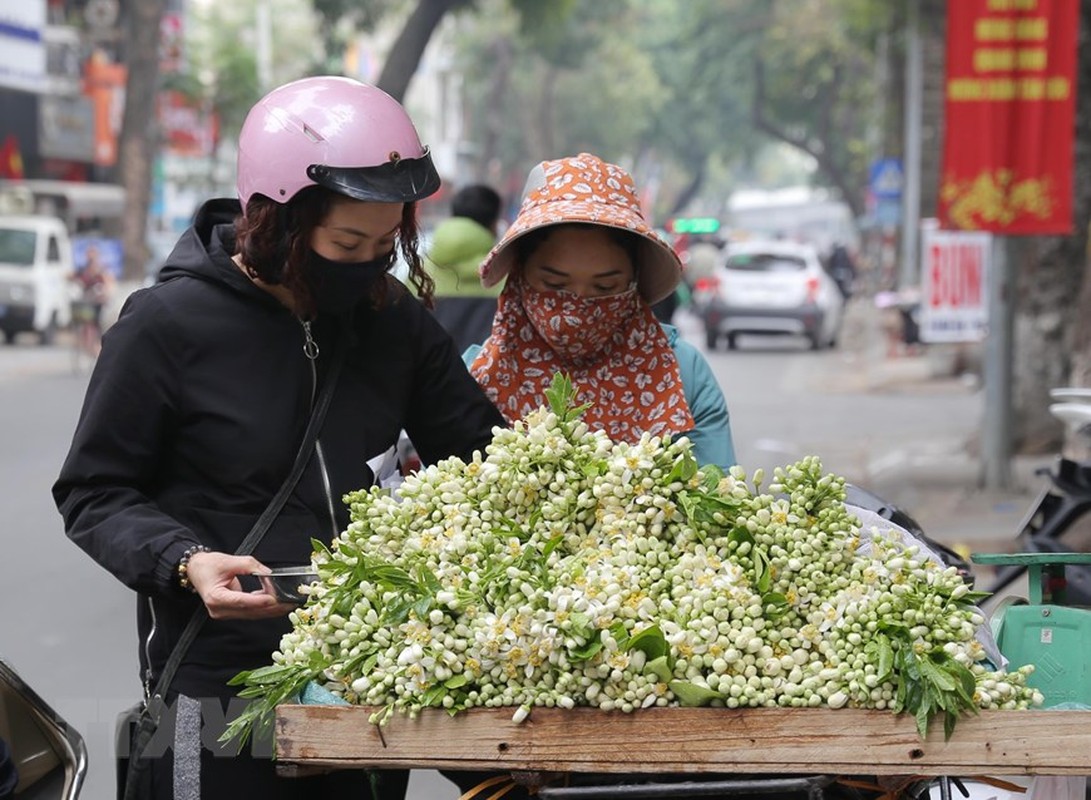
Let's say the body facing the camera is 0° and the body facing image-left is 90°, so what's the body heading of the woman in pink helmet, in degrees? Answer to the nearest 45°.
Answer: approximately 315°

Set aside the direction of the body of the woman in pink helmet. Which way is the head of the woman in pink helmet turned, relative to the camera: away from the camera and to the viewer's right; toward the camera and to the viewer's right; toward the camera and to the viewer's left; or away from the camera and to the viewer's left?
toward the camera and to the viewer's right

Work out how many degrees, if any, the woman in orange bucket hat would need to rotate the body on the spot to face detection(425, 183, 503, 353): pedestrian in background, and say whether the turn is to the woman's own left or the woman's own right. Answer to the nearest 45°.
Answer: approximately 180°

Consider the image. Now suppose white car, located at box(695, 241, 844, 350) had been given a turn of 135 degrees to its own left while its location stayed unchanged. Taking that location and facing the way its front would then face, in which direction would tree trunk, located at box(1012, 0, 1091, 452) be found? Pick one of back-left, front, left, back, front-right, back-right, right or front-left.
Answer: front-left

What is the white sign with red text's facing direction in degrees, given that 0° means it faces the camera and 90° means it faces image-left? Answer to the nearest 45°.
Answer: approximately 0°

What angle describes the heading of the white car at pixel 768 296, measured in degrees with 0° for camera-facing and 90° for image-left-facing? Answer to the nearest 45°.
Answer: approximately 180°

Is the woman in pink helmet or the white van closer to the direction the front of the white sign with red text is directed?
the woman in pink helmet

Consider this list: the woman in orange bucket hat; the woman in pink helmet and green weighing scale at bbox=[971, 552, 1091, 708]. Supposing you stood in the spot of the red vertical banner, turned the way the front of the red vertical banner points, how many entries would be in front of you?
3

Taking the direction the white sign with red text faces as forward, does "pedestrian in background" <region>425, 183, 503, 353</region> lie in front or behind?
in front

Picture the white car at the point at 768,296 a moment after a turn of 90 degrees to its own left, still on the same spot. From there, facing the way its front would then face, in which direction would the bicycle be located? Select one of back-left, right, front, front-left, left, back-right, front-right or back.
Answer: front-left

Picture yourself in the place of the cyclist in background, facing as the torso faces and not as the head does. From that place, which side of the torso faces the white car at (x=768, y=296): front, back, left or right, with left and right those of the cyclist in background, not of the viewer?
left

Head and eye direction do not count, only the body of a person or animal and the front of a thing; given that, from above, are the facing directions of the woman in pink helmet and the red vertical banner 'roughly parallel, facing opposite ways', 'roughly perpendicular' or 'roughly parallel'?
roughly perpendicular

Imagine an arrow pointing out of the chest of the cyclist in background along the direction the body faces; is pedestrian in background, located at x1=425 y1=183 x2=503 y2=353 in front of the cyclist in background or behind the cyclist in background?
in front

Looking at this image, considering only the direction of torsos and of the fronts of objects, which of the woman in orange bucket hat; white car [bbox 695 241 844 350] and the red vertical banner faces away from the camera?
the white car
